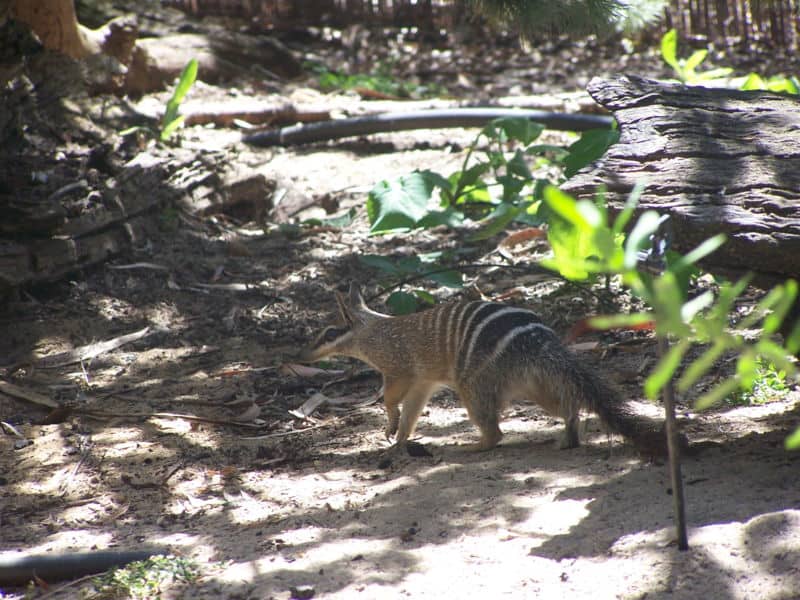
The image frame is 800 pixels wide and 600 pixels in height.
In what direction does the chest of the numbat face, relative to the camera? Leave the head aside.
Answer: to the viewer's left

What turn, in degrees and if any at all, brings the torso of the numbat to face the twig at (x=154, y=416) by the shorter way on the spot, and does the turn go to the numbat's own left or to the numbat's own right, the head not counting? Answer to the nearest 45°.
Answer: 0° — it already faces it

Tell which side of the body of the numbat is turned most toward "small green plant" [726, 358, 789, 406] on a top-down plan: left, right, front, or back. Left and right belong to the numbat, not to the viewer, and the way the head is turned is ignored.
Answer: back

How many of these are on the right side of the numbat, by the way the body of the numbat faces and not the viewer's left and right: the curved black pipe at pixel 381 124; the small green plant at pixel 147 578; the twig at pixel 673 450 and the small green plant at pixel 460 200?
2

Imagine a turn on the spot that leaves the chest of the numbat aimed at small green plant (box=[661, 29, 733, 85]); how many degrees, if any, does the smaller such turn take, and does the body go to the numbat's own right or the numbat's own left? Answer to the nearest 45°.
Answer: approximately 135° to the numbat's own right

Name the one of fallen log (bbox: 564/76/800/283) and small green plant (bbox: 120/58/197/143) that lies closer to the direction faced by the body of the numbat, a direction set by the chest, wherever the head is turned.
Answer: the small green plant

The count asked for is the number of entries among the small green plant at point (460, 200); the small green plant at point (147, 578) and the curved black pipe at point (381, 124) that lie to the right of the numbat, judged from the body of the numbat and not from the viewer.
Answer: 2

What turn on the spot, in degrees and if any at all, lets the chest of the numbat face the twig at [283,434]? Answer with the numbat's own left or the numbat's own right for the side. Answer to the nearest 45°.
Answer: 0° — it already faces it

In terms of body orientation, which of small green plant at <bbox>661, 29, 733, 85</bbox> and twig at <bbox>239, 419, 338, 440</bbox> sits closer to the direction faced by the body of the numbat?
the twig
